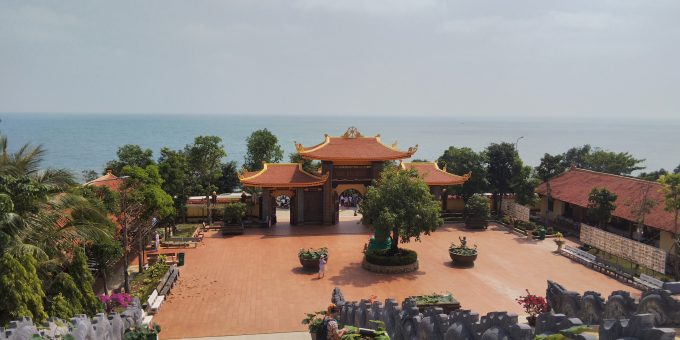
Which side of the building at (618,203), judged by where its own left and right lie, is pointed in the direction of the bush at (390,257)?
front

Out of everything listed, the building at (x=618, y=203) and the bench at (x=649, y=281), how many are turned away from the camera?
0

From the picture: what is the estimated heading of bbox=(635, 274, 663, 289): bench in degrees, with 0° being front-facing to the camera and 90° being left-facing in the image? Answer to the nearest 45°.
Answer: approximately 45°

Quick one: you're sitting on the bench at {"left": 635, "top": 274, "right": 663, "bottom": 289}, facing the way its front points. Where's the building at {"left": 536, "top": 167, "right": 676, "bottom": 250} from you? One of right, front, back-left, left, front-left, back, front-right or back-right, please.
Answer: back-right

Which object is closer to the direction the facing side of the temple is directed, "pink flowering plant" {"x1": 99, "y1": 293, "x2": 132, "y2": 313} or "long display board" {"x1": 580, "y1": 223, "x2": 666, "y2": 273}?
the pink flowering plant

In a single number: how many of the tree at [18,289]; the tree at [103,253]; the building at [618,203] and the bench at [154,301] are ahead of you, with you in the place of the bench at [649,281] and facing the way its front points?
3

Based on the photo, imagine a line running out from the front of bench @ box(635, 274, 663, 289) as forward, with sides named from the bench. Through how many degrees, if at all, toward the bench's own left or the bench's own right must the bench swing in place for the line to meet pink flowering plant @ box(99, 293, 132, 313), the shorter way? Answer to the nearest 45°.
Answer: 0° — it already faces it

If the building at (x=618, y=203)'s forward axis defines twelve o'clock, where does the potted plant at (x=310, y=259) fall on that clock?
The potted plant is roughly at 12 o'clock from the building.

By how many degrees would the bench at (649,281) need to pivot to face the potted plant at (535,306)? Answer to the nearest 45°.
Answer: approximately 45° to its left

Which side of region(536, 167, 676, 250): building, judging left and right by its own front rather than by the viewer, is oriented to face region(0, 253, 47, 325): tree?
front

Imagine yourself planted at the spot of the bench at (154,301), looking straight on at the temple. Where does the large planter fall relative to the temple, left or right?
right

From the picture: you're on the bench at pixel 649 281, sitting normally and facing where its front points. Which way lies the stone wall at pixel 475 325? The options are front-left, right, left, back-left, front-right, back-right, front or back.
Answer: front-left

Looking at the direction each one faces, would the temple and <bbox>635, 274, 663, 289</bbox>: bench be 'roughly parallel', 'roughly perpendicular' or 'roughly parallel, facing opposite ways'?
roughly perpendicular

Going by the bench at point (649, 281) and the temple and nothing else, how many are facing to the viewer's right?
0

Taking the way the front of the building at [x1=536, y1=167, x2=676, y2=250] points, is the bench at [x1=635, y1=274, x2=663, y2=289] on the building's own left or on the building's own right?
on the building's own left

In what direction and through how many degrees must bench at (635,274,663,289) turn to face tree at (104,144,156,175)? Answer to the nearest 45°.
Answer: approximately 45° to its right
